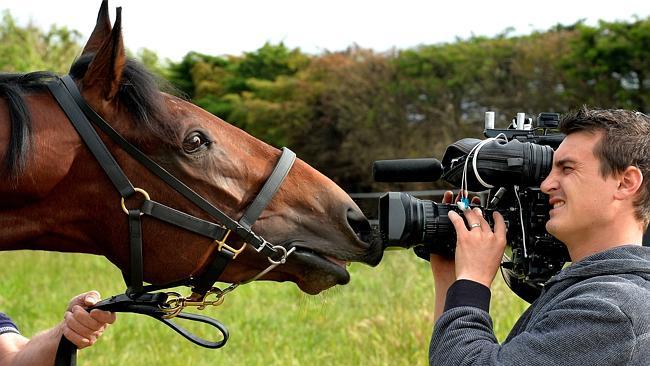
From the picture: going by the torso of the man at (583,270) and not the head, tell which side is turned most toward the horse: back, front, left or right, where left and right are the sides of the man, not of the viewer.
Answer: front

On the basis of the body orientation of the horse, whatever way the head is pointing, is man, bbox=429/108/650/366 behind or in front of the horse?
in front

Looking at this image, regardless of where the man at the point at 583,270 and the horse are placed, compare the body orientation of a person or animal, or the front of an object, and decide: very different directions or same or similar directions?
very different directions

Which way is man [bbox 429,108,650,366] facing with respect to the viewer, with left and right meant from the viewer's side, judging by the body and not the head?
facing to the left of the viewer

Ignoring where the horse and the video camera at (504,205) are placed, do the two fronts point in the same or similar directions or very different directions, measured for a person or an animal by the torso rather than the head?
very different directions

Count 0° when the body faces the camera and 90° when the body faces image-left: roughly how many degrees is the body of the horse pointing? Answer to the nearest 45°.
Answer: approximately 270°

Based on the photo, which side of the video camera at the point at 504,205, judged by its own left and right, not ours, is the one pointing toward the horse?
front

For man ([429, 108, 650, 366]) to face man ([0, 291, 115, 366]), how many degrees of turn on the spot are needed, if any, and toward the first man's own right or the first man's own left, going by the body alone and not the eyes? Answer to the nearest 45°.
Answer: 0° — they already face them

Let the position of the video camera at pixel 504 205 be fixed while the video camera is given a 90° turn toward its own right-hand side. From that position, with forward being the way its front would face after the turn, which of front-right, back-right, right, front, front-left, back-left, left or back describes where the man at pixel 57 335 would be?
left

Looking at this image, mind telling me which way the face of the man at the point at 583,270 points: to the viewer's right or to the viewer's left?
to the viewer's left

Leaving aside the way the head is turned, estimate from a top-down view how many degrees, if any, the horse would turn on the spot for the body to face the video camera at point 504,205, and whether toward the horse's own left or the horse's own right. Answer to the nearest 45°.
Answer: approximately 45° to the horse's own right

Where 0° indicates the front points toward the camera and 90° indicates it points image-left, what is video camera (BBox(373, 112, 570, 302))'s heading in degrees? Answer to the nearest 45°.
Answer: approximately 90°
